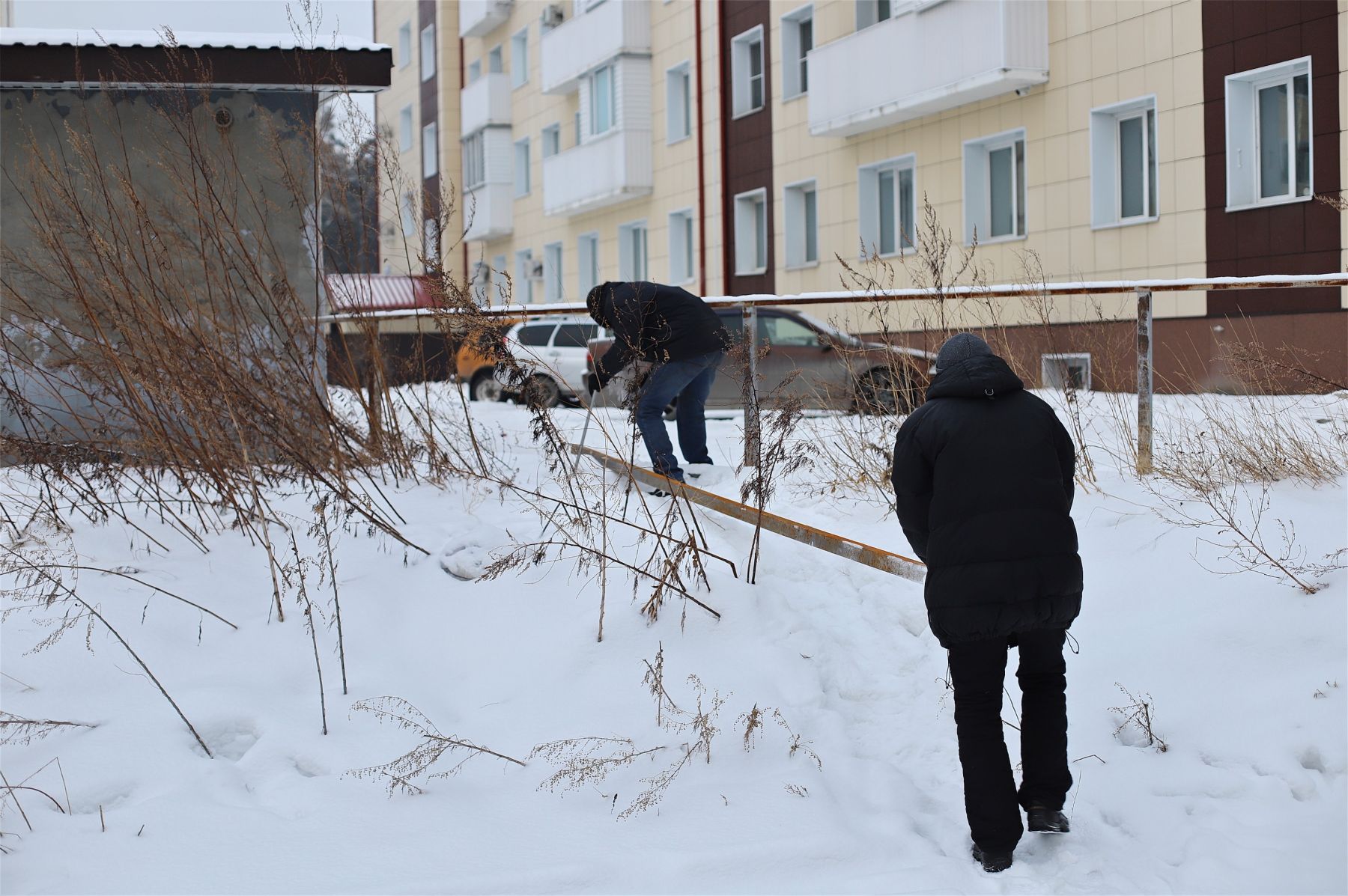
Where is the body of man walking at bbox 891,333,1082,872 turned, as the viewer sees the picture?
away from the camera

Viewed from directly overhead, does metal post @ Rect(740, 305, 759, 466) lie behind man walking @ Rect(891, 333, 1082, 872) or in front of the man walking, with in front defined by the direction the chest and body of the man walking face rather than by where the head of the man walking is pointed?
in front

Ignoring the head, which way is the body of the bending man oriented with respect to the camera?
to the viewer's left

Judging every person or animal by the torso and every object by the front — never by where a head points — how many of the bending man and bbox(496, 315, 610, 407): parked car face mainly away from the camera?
0

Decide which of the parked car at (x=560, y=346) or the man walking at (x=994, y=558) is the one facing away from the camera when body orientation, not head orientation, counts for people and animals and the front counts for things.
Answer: the man walking

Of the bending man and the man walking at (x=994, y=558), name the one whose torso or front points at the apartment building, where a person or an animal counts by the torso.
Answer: the man walking

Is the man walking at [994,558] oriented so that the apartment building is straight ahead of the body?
yes

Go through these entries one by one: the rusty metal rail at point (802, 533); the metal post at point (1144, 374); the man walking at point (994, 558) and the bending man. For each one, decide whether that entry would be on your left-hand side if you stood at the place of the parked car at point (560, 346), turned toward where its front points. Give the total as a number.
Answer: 0

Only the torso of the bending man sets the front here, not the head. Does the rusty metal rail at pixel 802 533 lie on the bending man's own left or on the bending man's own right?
on the bending man's own left

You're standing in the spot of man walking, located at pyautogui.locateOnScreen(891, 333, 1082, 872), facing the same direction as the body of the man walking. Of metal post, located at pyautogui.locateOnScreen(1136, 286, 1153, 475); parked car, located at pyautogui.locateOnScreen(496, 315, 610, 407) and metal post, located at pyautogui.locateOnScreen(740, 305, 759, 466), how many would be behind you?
0

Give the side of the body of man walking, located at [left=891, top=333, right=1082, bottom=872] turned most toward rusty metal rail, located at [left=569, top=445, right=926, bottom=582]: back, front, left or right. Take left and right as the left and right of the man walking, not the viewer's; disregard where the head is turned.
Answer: front
